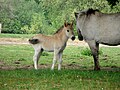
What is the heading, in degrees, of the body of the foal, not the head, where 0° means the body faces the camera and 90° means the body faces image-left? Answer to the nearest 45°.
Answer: approximately 270°

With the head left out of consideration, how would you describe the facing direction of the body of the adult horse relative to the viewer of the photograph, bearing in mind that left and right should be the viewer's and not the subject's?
facing to the left of the viewer

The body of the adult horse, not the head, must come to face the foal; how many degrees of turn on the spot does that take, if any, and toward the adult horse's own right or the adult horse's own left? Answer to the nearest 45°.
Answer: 0° — it already faces it

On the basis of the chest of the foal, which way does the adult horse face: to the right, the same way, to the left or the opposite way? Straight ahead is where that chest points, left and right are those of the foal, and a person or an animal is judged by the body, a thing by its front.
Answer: the opposite way

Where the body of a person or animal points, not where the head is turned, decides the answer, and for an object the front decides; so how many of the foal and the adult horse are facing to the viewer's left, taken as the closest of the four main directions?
1

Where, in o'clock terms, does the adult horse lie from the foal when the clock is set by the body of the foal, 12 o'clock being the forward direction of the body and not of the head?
The adult horse is roughly at 12 o'clock from the foal.
